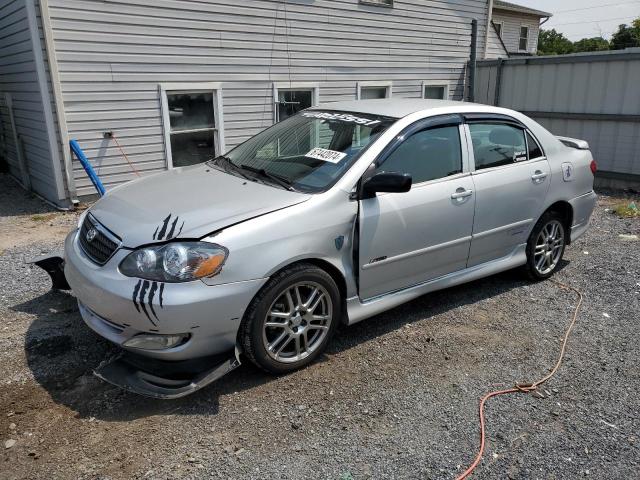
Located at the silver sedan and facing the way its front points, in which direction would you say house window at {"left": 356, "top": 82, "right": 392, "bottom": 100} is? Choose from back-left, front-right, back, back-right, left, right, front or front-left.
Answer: back-right

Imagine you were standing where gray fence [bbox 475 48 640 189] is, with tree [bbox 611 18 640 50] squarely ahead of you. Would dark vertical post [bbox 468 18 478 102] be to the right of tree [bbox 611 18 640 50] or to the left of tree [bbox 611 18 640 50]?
left

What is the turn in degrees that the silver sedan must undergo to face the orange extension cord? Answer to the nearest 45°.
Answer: approximately 135° to its left

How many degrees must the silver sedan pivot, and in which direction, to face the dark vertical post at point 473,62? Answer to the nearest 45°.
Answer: approximately 135° to its right

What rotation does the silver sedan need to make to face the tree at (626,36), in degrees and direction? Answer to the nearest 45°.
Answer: approximately 180°

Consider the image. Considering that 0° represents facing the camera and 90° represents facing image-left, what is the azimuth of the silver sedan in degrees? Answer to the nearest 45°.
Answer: approximately 45°

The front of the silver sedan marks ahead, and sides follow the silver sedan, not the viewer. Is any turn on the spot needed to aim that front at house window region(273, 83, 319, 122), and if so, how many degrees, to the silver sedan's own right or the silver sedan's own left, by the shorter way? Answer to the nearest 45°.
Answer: approximately 135° to the silver sedan's own right

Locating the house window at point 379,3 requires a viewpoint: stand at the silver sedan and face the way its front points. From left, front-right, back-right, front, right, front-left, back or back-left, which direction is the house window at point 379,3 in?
back-right

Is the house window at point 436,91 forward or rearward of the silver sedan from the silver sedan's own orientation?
rearward

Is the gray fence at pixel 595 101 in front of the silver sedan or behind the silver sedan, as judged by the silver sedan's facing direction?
behind

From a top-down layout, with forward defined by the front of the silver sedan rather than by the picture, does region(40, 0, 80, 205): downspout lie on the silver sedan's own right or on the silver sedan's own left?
on the silver sedan's own right
